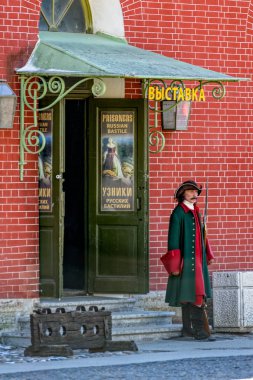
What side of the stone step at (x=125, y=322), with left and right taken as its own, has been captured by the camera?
front

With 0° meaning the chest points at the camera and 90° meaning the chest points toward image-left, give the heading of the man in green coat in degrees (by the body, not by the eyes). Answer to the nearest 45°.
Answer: approximately 315°

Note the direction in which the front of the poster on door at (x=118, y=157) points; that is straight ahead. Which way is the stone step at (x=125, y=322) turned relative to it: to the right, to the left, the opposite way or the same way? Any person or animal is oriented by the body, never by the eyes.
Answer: the same way

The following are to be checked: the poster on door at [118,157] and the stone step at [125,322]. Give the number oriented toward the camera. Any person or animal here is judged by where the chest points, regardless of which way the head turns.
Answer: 2

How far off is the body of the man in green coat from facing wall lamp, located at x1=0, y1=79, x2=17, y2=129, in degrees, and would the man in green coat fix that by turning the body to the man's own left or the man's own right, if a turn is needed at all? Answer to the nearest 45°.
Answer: approximately 135° to the man's own right

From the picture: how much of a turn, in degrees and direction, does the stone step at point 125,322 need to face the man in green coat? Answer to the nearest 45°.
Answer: approximately 90° to its left

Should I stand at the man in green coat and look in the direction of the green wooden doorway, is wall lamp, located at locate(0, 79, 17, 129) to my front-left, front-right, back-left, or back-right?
front-left

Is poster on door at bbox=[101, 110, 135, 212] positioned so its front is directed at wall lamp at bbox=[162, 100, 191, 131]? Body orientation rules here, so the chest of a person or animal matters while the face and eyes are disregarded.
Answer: no
